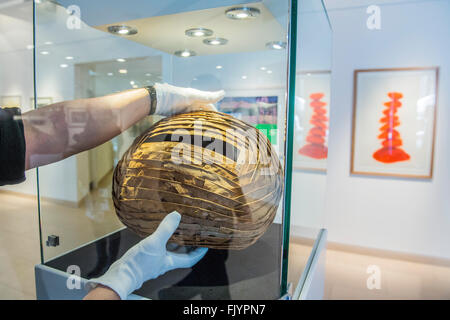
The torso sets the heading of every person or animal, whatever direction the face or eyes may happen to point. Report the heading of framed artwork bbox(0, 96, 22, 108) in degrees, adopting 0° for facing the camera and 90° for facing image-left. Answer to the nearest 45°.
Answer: approximately 0°

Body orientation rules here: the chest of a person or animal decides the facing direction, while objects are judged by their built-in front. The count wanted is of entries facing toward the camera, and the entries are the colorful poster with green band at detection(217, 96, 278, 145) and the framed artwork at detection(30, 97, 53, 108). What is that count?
2

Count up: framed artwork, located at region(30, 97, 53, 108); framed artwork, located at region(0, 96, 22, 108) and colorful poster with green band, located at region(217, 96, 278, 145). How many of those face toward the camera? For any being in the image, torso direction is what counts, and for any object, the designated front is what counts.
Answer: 3

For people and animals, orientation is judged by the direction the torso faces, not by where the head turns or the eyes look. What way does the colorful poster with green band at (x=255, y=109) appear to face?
toward the camera

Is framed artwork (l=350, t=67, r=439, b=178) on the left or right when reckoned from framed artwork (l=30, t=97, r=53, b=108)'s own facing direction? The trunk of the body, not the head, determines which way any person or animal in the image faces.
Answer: on its left

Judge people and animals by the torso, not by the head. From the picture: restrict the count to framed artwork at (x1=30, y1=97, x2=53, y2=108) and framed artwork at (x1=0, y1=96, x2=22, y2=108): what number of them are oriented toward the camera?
2

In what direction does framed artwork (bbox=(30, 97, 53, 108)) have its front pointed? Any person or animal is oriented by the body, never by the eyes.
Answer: toward the camera
